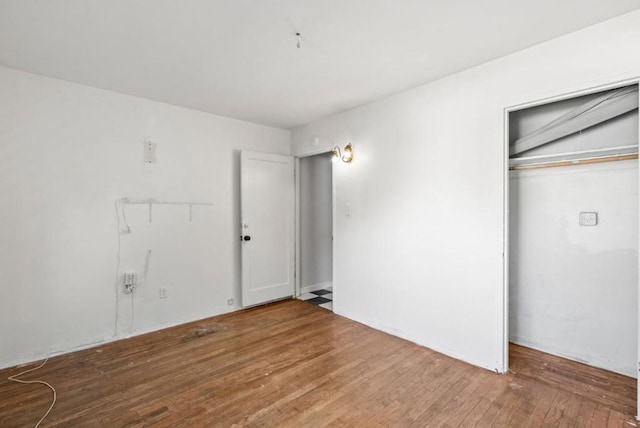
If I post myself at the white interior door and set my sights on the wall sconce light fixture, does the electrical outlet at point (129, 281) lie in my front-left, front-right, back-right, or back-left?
back-right

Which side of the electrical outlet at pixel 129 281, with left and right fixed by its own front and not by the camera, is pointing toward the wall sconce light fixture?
left

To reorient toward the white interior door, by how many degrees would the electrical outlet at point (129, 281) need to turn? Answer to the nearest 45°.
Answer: approximately 90° to its left

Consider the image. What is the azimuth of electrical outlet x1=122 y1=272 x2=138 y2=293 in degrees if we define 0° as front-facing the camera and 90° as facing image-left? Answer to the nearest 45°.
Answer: approximately 0°
